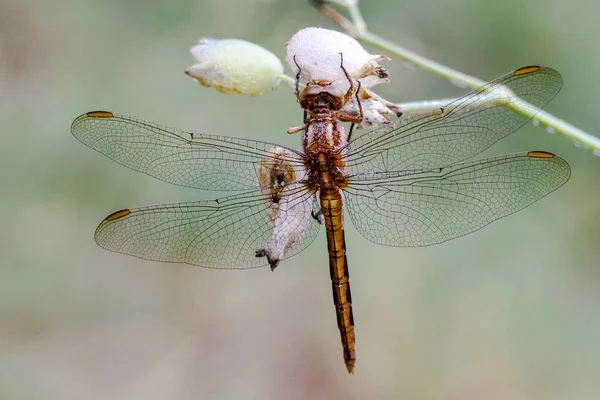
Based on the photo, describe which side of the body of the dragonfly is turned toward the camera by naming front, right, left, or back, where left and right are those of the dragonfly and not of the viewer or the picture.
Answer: back
